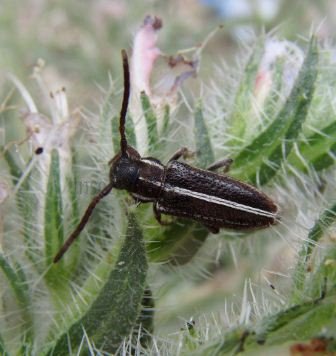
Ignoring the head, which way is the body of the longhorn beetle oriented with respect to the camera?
to the viewer's left
